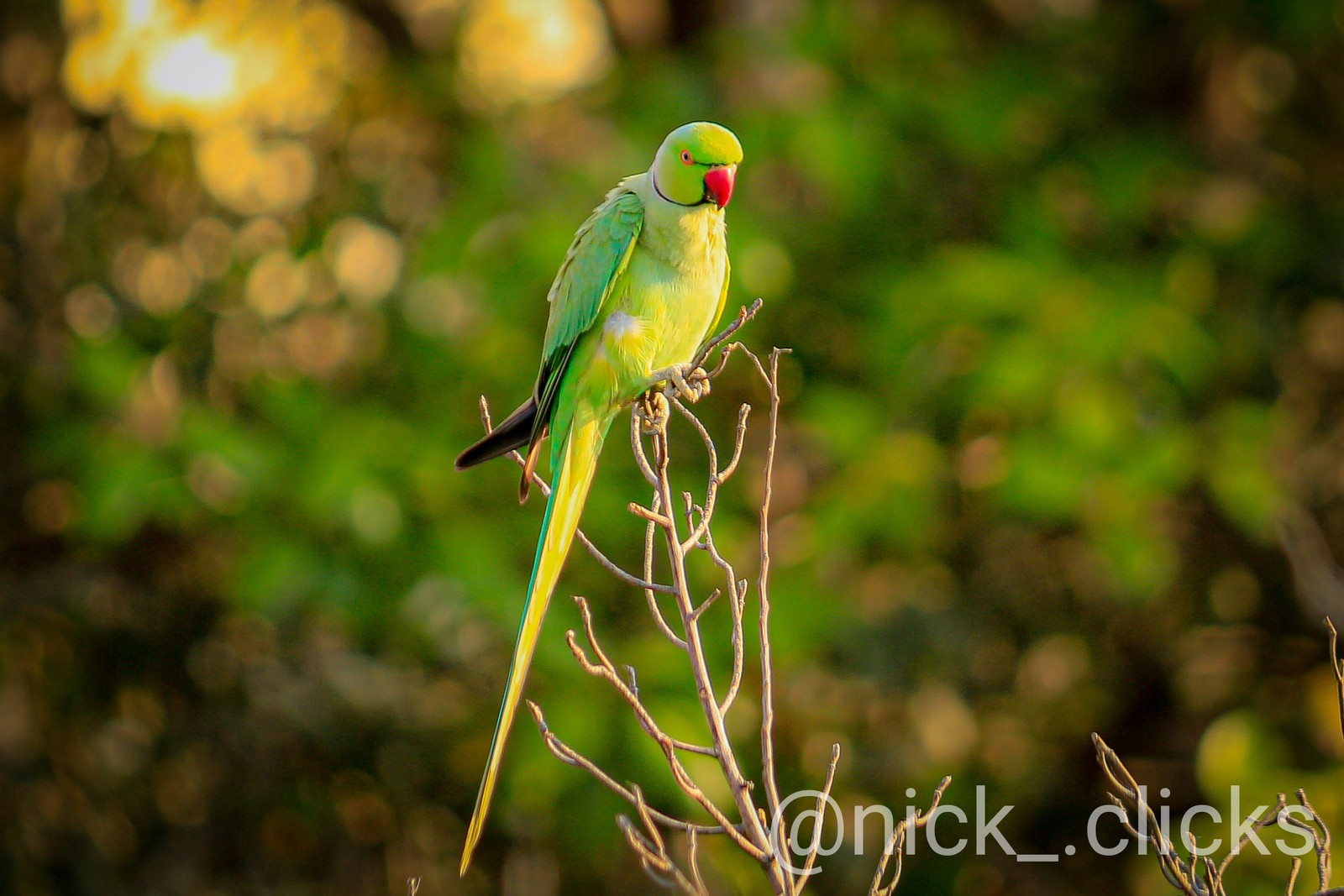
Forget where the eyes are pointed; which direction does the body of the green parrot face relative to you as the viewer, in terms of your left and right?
facing the viewer and to the right of the viewer
